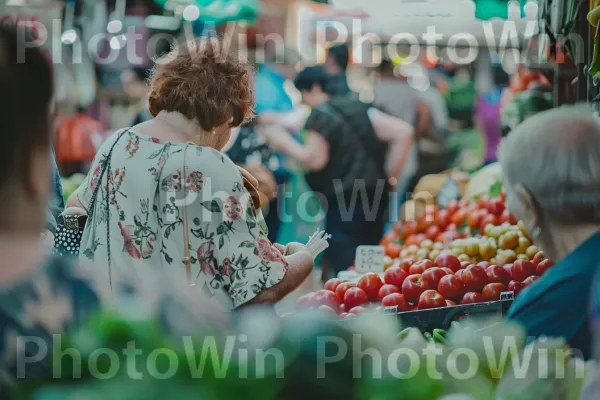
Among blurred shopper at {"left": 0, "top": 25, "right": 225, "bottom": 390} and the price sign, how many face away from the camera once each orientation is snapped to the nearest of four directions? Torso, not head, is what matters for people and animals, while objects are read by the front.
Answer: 1

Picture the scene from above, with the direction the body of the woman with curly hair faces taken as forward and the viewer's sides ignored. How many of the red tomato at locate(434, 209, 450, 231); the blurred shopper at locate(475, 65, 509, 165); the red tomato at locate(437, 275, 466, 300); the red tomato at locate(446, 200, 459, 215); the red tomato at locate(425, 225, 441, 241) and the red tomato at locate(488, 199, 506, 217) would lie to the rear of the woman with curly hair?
0

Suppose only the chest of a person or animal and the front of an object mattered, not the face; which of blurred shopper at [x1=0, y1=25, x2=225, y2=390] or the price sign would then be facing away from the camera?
the blurred shopper

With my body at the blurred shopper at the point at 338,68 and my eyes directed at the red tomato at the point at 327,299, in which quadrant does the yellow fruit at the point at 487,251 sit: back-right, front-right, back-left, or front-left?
front-left

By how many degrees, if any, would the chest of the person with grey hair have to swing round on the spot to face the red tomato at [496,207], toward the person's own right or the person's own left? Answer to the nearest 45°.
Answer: approximately 45° to the person's own right

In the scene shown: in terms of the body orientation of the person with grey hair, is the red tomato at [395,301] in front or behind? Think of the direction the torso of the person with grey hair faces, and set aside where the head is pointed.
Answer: in front

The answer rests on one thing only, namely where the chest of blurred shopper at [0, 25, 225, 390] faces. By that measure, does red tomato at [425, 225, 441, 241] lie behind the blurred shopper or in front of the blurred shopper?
in front

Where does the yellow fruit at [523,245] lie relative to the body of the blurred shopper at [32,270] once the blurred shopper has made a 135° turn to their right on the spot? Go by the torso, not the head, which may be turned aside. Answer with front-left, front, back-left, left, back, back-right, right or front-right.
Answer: left

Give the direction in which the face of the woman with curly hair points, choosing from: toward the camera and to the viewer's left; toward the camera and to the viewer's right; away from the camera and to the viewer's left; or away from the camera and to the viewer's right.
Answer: away from the camera and to the viewer's right

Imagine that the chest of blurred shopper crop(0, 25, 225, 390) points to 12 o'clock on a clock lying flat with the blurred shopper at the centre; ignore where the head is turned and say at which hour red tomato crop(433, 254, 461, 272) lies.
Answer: The red tomato is roughly at 1 o'clock from the blurred shopper.

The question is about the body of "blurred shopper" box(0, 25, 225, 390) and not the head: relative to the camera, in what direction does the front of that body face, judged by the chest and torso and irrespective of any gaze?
away from the camera

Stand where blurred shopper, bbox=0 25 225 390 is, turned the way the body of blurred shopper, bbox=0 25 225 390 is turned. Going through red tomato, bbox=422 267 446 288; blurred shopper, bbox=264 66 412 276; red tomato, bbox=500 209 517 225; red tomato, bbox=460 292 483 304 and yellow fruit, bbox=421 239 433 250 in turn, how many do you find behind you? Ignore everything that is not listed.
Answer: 0

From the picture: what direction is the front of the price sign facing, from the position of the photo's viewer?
facing the viewer

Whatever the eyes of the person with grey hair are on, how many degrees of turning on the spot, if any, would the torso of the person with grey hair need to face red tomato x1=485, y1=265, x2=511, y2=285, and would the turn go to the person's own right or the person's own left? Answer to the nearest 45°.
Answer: approximately 45° to the person's own right

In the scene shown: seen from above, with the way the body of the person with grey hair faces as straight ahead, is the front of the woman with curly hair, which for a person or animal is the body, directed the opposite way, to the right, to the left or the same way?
to the right

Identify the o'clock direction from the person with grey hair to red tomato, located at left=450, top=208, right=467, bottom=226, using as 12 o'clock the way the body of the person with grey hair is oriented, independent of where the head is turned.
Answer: The red tomato is roughly at 1 o'clock from the person with grey hair.

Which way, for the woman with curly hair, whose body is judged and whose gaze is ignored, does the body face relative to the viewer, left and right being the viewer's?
facing away from the viewer and to the right of the viewer

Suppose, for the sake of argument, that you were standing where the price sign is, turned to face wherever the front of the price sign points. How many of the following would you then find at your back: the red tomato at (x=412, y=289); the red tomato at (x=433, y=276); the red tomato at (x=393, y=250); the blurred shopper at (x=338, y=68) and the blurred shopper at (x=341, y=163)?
3

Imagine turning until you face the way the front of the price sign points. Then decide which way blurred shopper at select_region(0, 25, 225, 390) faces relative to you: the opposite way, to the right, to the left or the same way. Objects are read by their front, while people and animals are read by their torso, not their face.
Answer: the opposite way

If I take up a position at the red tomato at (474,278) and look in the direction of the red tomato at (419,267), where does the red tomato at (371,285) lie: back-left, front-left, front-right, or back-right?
front-left
